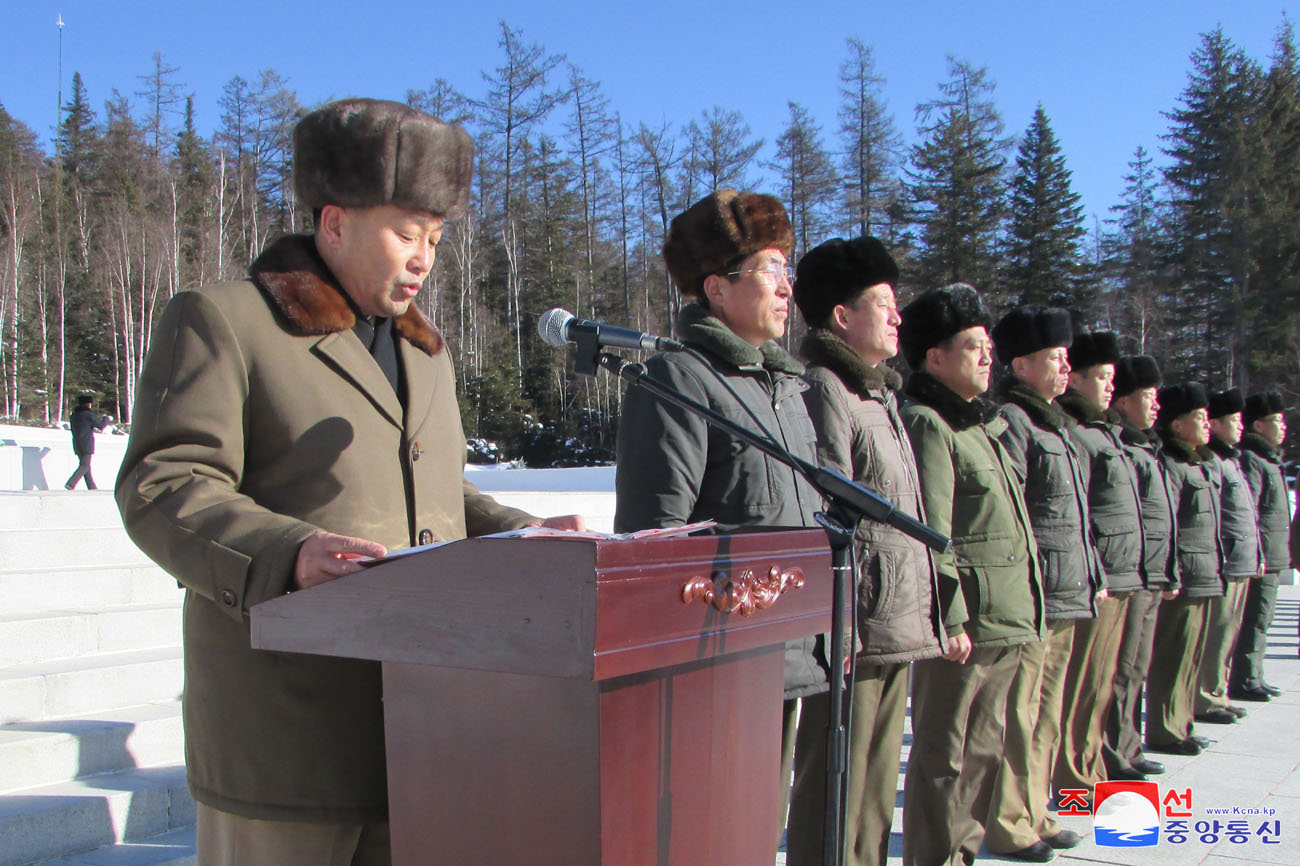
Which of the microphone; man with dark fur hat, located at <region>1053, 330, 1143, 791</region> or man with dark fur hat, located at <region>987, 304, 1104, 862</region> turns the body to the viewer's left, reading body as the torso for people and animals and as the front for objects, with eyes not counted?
the microphone

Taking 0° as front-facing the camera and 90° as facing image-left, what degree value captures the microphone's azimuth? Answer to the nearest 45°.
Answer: approximately 90°

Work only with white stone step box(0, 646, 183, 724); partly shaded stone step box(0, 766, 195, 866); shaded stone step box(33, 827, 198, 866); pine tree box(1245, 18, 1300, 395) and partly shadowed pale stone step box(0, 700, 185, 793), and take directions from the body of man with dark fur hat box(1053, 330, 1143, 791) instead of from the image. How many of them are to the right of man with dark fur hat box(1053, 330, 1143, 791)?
4

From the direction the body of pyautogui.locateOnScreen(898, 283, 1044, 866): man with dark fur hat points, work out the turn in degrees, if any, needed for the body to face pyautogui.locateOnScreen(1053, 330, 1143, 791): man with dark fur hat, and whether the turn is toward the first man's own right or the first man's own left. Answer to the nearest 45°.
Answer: approximately 135° to the first man's own left

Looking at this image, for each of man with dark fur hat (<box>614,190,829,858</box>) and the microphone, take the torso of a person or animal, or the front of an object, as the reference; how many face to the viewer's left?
1

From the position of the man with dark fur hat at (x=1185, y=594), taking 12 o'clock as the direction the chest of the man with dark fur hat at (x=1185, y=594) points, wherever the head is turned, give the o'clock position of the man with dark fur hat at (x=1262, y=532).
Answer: the man with dark fur hat at (x=1262, y=532) is roughly at 8 o'clock from the man with dark fur hat at (x=1185, y=594).
